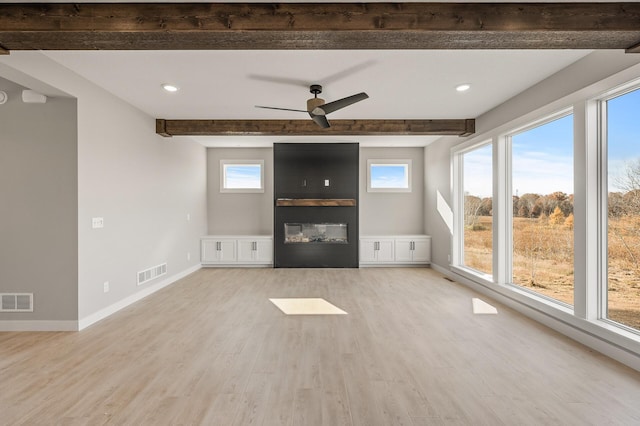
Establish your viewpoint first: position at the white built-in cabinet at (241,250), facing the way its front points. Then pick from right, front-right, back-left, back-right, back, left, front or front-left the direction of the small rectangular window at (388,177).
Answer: left

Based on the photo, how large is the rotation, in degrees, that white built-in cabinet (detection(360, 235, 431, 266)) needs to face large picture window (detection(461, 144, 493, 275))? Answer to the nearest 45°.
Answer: approximately 45° to its left

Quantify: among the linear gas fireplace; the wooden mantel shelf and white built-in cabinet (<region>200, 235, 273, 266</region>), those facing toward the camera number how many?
3

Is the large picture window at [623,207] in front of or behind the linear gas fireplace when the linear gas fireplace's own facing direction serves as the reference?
in front

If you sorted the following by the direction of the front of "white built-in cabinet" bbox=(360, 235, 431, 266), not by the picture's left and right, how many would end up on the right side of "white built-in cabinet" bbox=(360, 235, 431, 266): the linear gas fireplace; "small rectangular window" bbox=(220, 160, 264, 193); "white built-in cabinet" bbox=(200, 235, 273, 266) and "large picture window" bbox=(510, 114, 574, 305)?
3

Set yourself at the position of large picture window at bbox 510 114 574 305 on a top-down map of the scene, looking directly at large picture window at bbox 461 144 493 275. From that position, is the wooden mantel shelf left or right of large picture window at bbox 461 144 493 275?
left

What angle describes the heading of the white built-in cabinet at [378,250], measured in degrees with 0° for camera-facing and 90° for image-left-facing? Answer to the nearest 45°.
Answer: approximately 0°

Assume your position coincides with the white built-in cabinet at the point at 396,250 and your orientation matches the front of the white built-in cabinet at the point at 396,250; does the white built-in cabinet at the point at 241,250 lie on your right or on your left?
on your right

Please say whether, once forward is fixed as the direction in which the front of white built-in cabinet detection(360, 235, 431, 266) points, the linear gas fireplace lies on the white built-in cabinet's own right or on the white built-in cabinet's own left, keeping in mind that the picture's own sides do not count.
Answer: on the white built-in cabinet's own right

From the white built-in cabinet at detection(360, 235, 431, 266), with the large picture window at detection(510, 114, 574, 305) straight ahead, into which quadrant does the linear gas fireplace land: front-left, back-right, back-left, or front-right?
back-right

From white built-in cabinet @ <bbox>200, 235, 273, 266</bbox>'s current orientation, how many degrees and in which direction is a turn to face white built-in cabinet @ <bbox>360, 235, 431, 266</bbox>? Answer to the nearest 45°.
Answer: approximately 90° to its left

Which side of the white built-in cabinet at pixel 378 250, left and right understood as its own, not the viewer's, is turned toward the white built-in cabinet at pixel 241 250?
right
